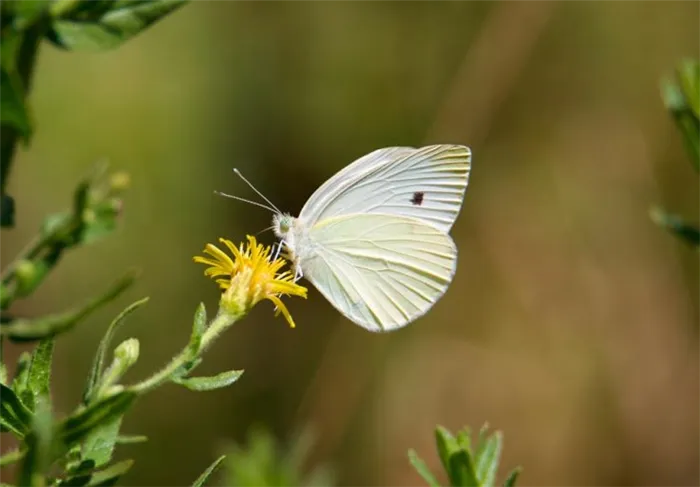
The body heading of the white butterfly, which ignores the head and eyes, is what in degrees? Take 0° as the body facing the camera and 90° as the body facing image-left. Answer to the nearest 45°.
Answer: approximately 90°

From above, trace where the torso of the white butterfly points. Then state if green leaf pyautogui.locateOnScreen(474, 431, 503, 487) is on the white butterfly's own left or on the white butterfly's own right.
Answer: on the white butterfly's own left
